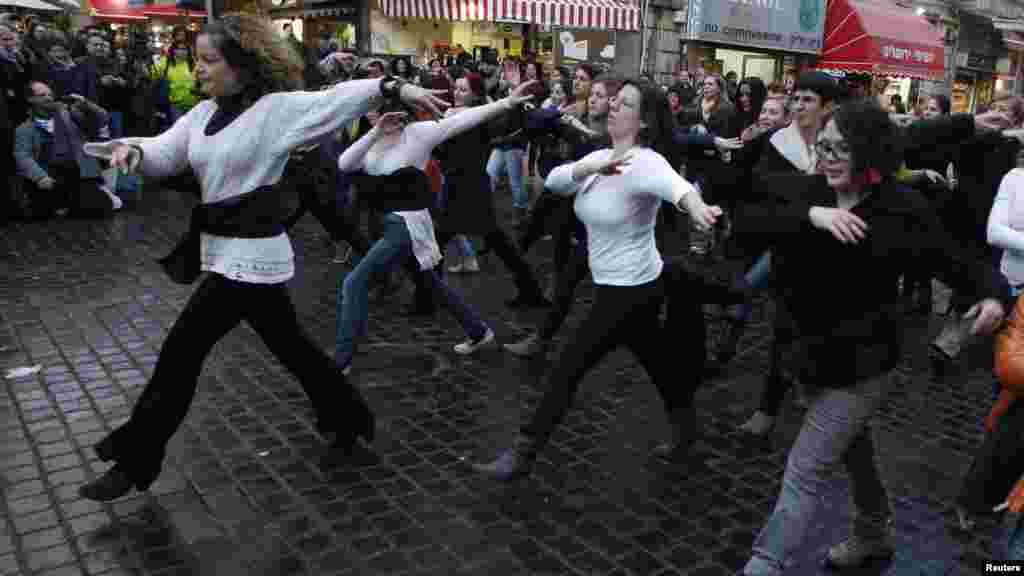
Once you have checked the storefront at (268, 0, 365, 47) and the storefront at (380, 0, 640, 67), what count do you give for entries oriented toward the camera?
2

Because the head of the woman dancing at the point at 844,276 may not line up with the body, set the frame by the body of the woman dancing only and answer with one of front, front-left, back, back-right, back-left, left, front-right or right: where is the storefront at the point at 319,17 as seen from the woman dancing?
right

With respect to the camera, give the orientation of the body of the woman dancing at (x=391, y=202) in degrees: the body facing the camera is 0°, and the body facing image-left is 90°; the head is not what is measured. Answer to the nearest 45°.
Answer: approximately 45°

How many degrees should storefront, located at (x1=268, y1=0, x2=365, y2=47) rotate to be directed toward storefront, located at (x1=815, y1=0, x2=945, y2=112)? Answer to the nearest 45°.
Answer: approximately 90° to its left

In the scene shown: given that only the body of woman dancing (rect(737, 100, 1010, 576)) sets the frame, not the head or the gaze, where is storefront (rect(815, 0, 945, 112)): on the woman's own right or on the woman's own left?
on the woman's own right

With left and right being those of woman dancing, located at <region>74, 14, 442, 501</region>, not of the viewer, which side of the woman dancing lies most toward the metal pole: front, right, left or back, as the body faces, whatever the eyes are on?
back

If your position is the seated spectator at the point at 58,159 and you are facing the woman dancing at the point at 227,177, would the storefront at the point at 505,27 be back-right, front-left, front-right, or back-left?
back-left

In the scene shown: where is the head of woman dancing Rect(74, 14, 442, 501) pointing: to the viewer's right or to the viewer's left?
to the viewer's left

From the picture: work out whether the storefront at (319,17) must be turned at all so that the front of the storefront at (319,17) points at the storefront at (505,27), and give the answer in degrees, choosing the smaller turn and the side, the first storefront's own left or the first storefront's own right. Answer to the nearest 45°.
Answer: approximately 45° to the first storefront's own left

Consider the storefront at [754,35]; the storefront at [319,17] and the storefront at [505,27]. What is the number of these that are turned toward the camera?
3

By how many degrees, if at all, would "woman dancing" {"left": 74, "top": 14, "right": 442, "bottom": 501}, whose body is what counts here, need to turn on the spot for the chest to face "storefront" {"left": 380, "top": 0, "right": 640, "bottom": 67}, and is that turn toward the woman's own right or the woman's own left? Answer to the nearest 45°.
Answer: approximately 135° to the woman's own right

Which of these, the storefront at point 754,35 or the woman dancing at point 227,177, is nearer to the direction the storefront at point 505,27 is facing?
the woman dancing

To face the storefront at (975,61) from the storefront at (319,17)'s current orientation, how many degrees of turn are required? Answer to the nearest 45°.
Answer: approximately 90° to its left

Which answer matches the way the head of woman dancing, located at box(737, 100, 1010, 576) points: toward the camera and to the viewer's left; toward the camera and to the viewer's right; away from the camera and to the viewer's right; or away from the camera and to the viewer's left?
toward the camera and to the viewer's left
